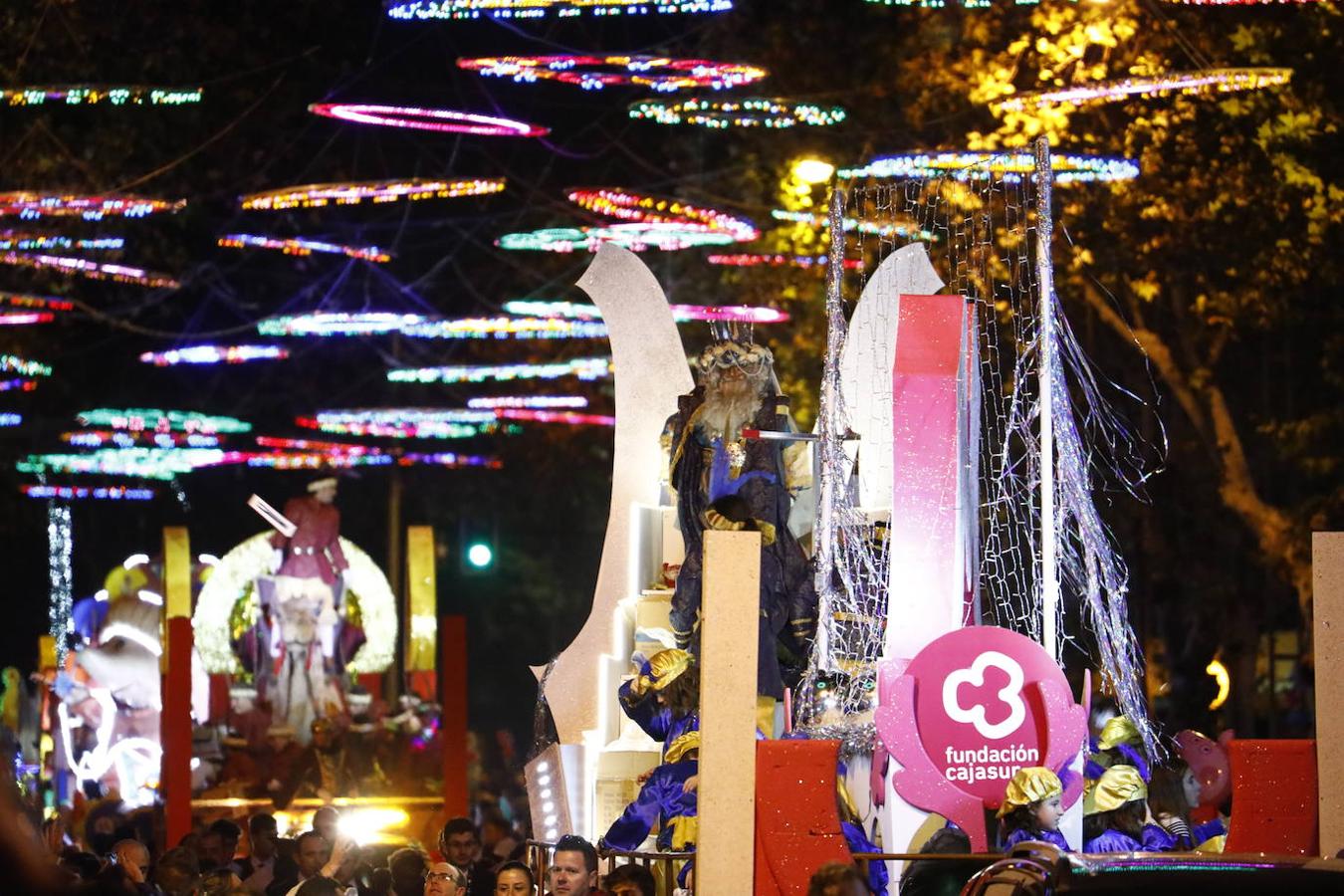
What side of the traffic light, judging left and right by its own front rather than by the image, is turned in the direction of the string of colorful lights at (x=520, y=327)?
front

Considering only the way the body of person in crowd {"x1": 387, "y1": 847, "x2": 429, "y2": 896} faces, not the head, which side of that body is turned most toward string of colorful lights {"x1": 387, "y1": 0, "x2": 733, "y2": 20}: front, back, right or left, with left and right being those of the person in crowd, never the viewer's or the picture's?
front

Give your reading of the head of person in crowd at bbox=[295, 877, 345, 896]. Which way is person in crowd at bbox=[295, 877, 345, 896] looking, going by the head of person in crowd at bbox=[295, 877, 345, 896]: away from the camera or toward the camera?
away from the camera

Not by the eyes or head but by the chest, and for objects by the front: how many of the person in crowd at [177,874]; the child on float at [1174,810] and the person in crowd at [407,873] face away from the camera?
2

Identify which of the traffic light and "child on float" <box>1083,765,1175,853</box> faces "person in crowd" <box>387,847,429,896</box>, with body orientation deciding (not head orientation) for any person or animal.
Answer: the traffic light

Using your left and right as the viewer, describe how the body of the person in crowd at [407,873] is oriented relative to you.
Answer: facing away from the viewer

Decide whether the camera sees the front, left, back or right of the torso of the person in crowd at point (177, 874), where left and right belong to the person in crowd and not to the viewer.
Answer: back

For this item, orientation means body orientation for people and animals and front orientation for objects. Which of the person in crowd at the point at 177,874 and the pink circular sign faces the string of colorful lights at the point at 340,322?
the person in crowd
